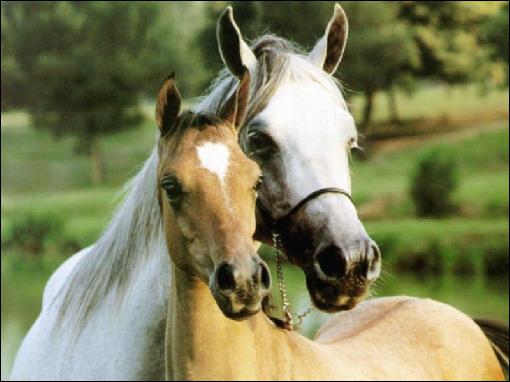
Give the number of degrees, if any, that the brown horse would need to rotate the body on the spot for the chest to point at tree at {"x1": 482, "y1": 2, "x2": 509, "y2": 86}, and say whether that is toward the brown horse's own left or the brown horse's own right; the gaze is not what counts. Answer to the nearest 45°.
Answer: approximately 135° to the brown horse's own right

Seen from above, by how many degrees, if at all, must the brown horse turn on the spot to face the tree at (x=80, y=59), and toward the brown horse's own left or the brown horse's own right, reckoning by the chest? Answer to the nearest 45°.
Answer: approximately 135° to the brown horse's own right

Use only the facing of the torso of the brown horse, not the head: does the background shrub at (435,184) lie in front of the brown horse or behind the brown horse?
behind

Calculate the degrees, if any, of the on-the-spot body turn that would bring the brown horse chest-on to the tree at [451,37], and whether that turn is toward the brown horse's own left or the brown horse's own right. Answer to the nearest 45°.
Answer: approximately 135° to the brown horse's own right

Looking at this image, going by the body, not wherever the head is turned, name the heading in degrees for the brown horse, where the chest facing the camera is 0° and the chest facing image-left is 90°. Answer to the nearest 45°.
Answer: approximately 45°

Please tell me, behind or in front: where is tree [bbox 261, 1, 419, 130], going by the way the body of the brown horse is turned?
behind
